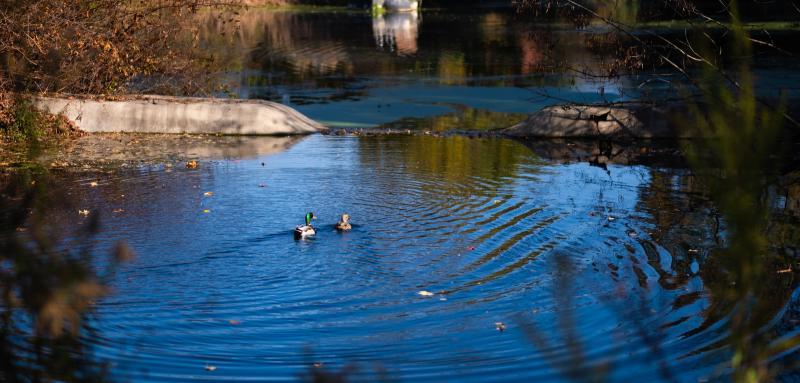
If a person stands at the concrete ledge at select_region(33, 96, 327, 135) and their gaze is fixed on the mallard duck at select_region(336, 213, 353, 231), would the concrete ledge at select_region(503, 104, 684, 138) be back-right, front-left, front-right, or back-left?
front-left

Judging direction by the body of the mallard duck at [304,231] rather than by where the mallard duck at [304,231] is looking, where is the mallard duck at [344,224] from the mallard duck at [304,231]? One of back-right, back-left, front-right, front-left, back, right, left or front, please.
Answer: front

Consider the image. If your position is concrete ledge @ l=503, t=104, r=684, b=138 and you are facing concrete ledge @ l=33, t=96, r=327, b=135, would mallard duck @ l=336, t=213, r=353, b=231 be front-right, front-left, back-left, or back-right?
front-left

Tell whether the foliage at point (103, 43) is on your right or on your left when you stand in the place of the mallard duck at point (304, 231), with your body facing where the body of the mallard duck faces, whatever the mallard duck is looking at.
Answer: on your left

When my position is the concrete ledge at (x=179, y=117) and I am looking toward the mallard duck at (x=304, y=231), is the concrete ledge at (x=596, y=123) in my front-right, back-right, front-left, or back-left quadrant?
front-left

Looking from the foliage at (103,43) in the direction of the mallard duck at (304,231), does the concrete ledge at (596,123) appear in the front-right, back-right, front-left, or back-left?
front-left

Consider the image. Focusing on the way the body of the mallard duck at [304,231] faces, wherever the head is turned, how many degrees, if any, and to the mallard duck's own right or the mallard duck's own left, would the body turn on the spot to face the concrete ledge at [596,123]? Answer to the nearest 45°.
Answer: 0° — it already faces it

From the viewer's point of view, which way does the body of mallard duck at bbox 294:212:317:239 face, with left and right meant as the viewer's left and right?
facing away from the viewer and to the right of the viewer
